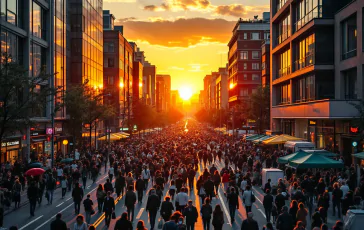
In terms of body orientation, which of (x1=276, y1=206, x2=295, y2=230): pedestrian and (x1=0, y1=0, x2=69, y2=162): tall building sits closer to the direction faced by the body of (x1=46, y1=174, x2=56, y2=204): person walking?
the tall building

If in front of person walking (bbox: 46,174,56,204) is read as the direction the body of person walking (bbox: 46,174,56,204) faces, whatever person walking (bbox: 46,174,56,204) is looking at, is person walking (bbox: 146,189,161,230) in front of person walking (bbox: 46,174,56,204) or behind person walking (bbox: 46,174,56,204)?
behind

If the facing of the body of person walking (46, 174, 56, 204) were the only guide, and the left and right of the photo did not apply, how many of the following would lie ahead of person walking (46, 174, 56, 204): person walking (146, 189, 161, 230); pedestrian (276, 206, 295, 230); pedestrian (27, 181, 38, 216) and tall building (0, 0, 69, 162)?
1

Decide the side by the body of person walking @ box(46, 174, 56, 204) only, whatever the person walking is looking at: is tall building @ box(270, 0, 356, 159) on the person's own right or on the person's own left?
on the person's own right

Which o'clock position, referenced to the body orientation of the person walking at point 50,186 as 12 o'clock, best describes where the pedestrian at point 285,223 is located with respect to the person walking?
The pedestrian is roughly at 5 o'clock from the person walking.

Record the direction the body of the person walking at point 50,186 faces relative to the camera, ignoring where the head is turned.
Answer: away from the camera
